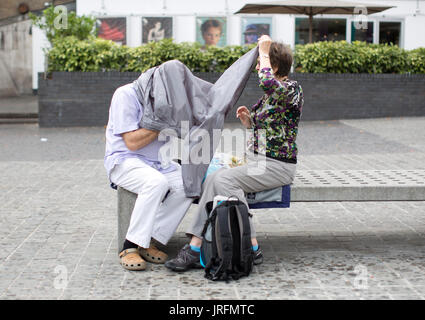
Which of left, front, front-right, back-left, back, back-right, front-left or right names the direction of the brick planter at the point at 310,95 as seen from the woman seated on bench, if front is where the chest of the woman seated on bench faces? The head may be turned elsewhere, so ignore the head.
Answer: right

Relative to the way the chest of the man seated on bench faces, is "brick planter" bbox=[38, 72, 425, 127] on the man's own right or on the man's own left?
on the man's own left

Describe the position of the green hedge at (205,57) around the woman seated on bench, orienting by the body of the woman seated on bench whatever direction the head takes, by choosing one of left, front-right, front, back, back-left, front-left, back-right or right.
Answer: right

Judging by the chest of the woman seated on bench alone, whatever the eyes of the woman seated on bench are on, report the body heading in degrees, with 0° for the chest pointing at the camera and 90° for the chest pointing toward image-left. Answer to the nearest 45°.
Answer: approximately 90°

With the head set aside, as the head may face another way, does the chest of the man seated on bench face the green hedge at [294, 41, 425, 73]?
no

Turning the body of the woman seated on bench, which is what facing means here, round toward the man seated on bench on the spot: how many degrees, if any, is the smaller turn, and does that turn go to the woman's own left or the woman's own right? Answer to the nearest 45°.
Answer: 0° — they already face them

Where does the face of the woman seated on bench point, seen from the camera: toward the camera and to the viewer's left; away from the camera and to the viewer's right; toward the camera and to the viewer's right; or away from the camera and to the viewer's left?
away from the camera and to the viewer's left

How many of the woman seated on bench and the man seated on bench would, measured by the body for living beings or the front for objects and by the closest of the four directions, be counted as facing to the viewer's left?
1

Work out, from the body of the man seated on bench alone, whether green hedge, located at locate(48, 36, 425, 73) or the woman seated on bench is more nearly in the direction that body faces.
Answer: the woman seated on bench

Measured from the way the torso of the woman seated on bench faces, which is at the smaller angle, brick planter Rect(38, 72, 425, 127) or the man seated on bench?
the man seated on bench

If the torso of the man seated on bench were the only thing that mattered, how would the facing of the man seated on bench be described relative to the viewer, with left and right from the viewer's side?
facing the viewer and to the right of the viewer

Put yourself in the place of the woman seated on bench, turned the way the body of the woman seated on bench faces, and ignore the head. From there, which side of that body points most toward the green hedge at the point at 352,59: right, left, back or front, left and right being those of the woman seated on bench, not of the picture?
right
